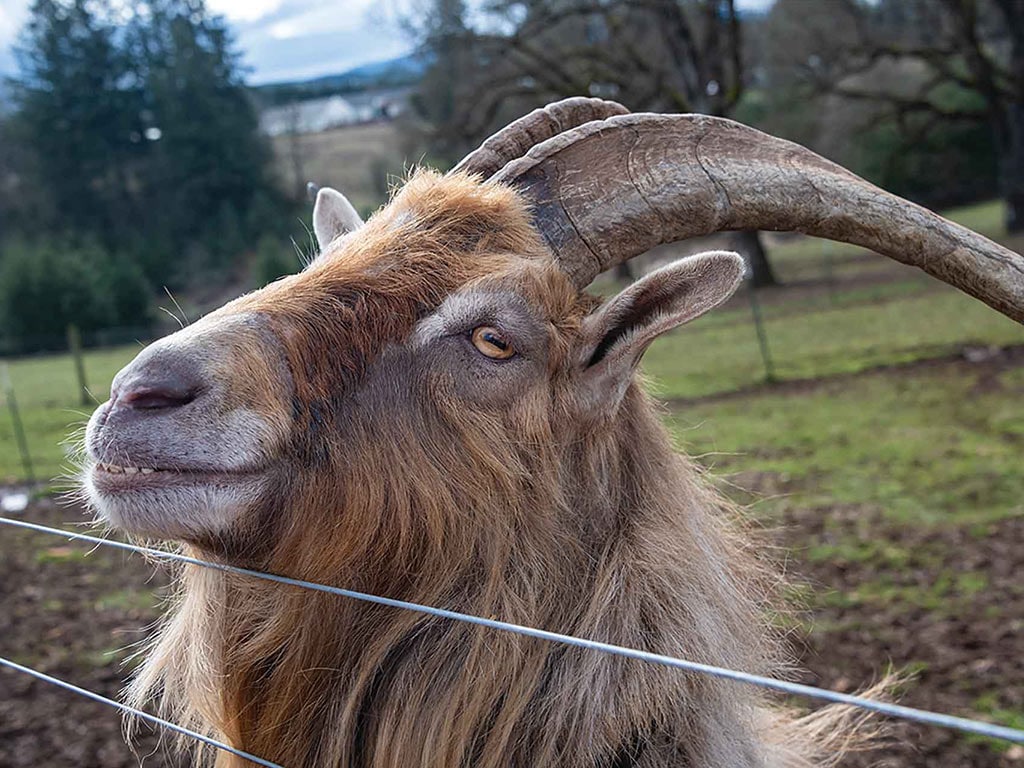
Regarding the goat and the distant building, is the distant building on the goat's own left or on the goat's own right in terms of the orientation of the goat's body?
on the goat's own right

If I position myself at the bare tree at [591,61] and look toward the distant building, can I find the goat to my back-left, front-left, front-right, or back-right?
back-left

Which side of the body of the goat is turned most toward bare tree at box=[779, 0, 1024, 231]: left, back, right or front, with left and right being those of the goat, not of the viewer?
back

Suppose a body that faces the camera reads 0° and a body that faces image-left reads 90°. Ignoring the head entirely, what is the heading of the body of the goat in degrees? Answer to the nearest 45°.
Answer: approximately 45°

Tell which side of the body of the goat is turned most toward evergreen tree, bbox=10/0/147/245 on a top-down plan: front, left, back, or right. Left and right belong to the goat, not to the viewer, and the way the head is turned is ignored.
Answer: right

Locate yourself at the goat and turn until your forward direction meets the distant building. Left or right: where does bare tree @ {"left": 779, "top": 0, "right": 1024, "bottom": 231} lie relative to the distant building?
right

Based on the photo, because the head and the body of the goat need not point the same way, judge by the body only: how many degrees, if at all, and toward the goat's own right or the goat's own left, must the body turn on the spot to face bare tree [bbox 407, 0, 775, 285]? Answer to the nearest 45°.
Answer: approximately 135° to the goat's own right
